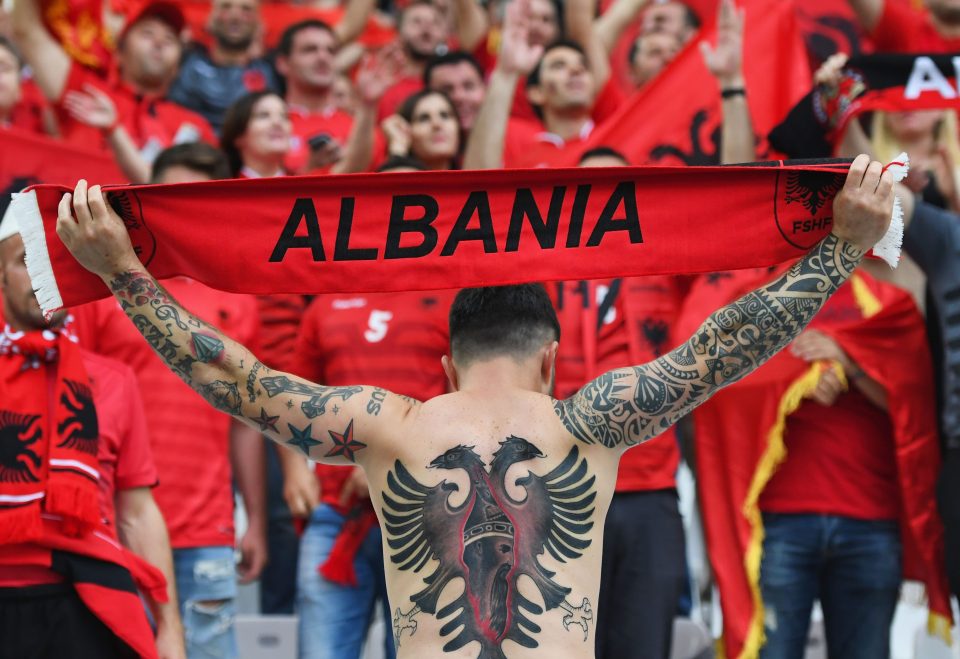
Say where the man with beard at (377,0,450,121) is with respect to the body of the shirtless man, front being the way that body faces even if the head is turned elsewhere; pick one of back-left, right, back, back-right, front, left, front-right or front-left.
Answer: front

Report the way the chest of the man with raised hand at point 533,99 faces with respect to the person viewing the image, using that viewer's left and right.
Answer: facing the viewer and to the right of the viewer

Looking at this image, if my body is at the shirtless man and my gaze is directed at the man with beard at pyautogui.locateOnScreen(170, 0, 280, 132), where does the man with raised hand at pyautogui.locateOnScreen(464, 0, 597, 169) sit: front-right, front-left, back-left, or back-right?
front-right

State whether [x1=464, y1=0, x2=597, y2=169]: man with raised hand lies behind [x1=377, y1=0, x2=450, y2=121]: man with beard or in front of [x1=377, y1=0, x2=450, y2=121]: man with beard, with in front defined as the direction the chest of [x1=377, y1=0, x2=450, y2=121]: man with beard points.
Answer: in front

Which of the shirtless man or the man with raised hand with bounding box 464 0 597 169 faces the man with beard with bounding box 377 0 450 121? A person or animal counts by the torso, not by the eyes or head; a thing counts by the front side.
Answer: the shirtless man

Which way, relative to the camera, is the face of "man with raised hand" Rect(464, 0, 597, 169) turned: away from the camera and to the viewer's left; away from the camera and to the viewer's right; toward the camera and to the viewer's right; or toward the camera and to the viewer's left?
toward the camera and to the viewer's right

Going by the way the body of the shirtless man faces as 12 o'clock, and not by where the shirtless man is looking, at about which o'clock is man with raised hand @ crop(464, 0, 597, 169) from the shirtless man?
The man with raised hand is roughly at 12 o'clock from the shirtless man.

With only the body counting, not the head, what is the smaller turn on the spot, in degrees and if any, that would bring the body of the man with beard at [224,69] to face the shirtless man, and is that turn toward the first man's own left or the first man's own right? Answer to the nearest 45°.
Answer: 0° — they already face them

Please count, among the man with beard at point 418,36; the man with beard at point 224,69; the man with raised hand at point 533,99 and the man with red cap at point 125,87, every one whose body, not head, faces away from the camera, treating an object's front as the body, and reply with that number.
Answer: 0

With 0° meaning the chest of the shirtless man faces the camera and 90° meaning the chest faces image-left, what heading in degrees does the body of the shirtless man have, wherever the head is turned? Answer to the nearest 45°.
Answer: approximately 180°

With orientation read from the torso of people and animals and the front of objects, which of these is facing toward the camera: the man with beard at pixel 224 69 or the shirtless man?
the man with beard

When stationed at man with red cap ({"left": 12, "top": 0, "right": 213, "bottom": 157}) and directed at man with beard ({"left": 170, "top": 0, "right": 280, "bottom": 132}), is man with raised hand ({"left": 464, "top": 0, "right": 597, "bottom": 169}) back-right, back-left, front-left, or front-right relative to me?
front-right

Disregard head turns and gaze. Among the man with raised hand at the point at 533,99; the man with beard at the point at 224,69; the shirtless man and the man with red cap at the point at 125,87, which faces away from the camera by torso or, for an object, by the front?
the shirtless man

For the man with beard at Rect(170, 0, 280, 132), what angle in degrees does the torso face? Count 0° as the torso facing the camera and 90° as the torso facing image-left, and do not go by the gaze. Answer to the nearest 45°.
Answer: approximately 0°

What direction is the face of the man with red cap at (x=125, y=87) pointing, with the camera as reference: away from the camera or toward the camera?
toward the camera

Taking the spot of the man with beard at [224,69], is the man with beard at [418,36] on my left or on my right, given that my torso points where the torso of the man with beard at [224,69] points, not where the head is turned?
on my left

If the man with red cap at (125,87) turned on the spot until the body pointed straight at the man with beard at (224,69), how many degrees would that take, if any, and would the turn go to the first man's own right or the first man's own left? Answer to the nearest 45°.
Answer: approximately 90° to the first man's own left

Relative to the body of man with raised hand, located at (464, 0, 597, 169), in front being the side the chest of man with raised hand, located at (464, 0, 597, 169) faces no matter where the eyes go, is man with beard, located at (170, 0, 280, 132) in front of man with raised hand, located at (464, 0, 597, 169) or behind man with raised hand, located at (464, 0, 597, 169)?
behind

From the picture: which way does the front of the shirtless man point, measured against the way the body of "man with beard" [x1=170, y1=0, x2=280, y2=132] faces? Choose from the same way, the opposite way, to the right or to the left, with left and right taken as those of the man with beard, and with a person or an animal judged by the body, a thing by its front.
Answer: the opposite way
